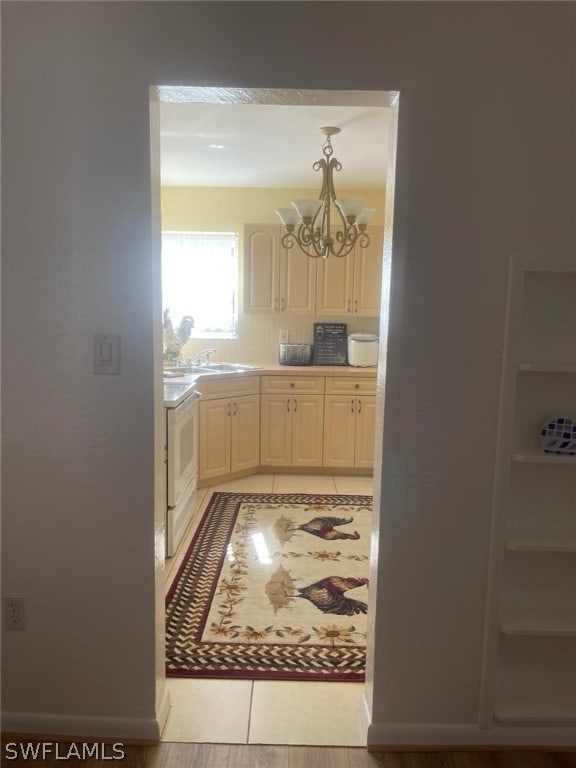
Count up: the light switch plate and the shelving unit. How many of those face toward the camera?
2

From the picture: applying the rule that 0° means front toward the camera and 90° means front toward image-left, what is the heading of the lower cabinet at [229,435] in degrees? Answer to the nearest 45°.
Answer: approximately 315°

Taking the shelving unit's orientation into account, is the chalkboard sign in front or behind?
behind

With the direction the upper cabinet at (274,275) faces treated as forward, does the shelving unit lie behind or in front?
in front

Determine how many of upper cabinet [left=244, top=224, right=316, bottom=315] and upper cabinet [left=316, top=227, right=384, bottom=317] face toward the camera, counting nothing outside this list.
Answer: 2

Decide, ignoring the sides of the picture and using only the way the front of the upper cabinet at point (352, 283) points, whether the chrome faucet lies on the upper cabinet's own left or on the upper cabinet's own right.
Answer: on the upper cabinet's own right

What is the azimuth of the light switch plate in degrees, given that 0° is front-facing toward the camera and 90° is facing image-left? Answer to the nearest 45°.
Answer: approximately 0°

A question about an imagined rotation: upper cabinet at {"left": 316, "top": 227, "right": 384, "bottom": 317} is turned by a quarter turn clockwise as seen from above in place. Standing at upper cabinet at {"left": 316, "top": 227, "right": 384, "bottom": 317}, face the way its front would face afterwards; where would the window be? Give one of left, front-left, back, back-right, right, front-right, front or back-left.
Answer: front

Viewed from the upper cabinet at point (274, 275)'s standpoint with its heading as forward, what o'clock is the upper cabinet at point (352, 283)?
the upper cabinet at point (352, 283) is roughly at 9 o'clock from the upper cabinet at point (274, 275).

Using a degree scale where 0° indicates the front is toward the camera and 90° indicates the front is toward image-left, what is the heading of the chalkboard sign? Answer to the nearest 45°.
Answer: approximately 0°

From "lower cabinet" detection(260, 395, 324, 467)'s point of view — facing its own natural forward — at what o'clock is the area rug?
The area rug is roughly at 12 o'clock from the lower cabinet.
